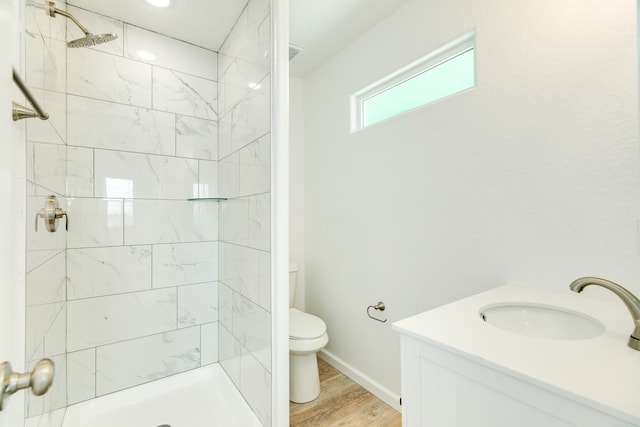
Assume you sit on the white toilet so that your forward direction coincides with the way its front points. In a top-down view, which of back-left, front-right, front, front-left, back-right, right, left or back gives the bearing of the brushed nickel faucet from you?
front

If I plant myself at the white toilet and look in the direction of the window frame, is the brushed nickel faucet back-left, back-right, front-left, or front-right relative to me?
front-right

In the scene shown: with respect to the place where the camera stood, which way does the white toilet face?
facing the viewer and to the right of the viewer

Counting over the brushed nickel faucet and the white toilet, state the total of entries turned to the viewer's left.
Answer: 1

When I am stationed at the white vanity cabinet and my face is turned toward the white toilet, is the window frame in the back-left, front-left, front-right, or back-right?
front-right

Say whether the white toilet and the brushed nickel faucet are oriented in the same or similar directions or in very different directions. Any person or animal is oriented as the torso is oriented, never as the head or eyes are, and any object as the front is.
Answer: very different directions

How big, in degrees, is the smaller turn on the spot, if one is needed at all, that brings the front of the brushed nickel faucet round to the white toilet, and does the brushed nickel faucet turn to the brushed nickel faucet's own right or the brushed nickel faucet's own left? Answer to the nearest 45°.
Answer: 0° — it already faces it

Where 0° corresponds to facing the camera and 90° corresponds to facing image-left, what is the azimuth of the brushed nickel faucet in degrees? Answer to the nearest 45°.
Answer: approximately 90°

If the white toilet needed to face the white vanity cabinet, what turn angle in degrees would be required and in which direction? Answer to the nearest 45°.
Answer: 0° — it already faces it
